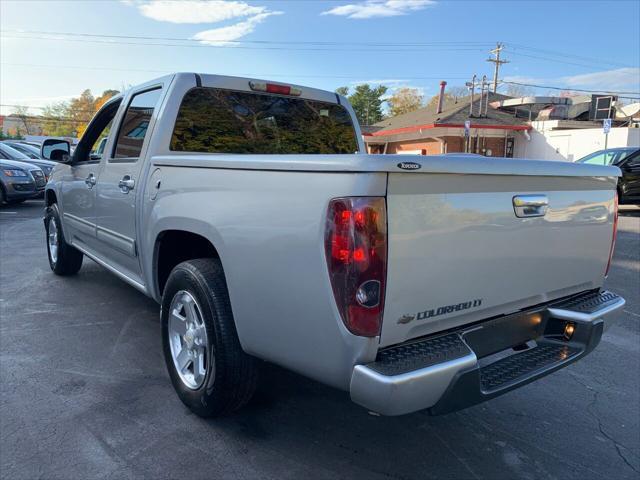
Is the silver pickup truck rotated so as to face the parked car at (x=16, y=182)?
yes

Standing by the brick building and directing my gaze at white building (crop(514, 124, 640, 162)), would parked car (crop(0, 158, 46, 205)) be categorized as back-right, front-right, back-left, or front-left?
back-right

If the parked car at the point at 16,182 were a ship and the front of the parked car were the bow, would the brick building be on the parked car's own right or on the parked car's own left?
on the parked car's own left

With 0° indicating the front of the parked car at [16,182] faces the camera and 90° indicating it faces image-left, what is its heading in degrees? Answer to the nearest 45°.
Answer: approximately 315°

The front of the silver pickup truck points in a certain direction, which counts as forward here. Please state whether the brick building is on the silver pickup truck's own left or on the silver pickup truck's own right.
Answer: on the silver pickup truck's own right

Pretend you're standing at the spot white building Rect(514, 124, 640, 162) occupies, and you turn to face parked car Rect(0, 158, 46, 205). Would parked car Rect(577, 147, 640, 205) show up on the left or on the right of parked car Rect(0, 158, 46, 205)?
left

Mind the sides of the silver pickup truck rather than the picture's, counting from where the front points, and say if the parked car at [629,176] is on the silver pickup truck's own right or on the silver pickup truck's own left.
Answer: on the silver pickup truck's own right

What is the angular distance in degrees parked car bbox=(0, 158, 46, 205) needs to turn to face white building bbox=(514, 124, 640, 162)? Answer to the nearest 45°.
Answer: approximately 45° to its left

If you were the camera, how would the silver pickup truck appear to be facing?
facing away from the viewer and to the left of the viewer
